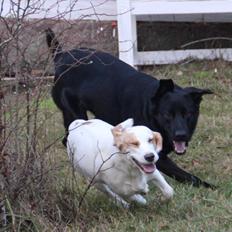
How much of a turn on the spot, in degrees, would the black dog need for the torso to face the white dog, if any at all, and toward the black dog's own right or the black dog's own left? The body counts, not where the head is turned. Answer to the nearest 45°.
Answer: approximately 45° to the black dog's own right

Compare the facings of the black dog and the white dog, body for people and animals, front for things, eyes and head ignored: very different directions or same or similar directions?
same or similar directions

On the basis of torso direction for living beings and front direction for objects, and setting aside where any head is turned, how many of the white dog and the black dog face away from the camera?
0

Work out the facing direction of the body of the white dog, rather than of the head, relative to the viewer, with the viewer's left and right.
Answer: facing the viewer and to the right of the viewer

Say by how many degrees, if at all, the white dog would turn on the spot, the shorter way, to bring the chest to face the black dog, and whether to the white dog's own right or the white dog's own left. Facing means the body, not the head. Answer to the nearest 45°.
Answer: approximately 135° to the white dog's own left

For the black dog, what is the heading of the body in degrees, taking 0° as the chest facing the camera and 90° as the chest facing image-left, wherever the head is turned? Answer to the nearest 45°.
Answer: approximately 315°
